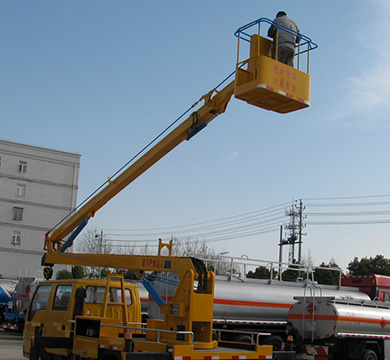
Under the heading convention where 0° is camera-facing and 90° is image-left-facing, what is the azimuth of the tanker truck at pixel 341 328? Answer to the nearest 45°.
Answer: approximately 225°

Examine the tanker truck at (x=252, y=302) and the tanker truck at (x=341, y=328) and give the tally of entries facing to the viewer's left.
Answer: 0

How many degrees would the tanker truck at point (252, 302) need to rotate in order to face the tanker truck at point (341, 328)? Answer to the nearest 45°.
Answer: approximately 45° to its right

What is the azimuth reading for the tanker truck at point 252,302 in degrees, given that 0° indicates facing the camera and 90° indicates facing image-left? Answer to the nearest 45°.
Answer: approximately 270°

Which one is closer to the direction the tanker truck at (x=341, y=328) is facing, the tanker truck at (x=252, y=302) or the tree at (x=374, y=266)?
the tree

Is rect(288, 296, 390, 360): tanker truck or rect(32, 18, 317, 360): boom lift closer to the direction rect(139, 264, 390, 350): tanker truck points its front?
the tanker truck

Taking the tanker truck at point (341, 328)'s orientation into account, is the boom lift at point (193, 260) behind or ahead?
behind

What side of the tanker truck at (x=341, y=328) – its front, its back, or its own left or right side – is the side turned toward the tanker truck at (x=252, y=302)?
left

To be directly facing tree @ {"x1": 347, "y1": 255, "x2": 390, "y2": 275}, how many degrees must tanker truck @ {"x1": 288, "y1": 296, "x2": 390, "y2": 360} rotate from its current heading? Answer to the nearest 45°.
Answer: approximately 45° to its left
